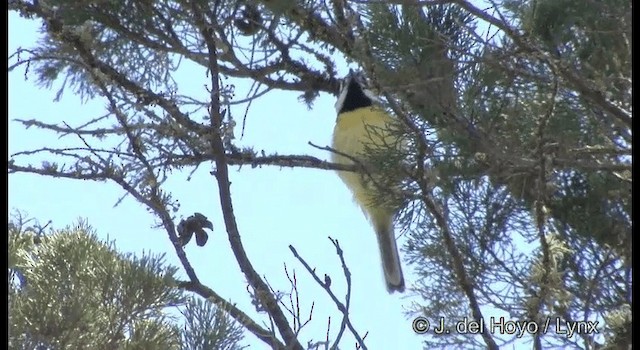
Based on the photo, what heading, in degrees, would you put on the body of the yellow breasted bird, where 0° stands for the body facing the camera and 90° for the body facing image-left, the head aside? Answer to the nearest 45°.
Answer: approximately 0°
